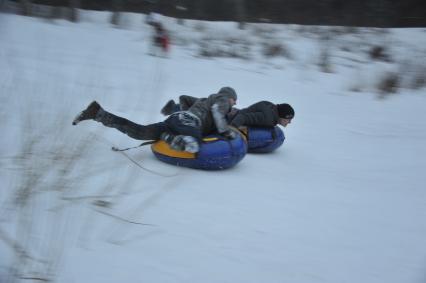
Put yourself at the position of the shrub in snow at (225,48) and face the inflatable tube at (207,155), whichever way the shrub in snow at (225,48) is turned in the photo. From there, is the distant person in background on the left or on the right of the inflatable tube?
right
